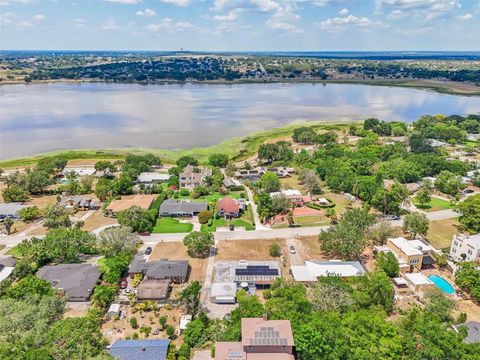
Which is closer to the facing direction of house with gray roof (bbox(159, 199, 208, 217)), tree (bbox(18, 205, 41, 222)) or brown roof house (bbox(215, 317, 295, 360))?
the brown roof house

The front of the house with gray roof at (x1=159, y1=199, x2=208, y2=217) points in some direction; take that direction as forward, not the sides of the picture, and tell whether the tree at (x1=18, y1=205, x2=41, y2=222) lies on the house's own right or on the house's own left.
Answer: on the house's own right

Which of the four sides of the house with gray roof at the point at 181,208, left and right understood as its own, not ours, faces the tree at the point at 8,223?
right

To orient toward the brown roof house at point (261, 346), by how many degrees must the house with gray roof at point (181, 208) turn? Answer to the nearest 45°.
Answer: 0° — it already faces it

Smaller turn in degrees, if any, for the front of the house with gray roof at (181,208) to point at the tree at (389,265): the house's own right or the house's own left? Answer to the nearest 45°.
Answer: approximately 45° to the house's own left

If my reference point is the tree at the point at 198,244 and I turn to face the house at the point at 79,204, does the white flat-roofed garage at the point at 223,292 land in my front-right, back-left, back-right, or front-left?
back-left

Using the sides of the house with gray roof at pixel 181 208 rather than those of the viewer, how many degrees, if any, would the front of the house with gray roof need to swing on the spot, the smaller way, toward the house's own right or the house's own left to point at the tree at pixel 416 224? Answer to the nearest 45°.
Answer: approximately 45° to the house's own left

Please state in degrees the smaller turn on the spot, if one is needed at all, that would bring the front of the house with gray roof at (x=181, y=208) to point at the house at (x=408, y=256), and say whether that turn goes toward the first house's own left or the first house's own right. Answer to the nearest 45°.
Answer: approximately 45° to the first house's own left

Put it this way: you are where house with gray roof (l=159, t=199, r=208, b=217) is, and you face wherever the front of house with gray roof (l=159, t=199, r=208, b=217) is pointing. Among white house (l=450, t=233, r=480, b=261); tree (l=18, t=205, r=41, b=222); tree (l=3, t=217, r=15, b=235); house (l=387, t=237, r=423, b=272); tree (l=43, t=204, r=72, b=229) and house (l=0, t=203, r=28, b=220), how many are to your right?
4

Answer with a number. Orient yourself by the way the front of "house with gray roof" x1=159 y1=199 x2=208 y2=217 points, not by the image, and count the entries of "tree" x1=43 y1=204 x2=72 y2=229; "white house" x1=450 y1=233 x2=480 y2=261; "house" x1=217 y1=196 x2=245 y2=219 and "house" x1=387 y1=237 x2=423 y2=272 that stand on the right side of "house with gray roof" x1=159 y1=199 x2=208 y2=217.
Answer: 1

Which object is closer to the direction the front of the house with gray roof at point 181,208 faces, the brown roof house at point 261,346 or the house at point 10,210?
the brown roof house

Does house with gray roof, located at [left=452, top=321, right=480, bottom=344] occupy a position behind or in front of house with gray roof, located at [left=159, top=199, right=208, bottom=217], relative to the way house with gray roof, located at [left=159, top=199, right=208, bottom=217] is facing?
in front

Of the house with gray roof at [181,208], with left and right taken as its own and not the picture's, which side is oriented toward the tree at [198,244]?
front

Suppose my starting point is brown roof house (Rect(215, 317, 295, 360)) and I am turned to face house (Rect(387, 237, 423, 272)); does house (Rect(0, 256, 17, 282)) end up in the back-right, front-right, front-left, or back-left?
back-left

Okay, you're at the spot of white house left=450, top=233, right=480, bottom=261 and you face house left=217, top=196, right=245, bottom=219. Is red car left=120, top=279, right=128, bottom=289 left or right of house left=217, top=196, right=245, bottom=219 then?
left

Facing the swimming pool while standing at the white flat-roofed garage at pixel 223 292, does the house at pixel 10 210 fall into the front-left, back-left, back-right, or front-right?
back-left

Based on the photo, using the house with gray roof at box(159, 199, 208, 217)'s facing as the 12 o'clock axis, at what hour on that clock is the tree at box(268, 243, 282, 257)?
The tree is roughly at 11 o'clock from the house with gray roof.

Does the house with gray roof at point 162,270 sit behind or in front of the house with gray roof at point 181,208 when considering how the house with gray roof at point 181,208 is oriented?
in front

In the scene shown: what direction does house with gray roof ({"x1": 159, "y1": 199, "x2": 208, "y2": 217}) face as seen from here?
toward the camera

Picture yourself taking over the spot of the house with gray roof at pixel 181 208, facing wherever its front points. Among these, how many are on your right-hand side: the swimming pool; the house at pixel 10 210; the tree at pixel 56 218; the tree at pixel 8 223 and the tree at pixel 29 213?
4
